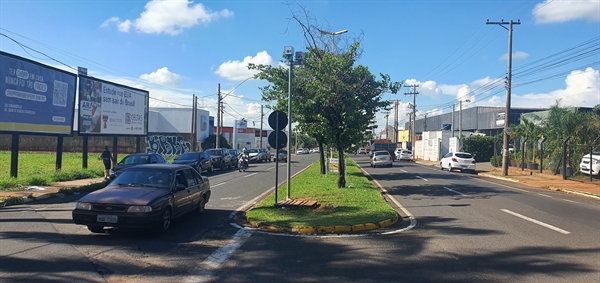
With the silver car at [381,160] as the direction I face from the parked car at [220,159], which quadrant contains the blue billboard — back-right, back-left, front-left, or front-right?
back-right

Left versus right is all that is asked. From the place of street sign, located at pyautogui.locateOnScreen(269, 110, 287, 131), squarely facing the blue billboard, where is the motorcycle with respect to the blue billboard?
right

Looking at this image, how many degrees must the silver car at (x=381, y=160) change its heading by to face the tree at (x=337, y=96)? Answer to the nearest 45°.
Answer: approximately 180°

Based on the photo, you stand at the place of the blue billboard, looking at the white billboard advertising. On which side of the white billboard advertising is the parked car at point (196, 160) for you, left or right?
right

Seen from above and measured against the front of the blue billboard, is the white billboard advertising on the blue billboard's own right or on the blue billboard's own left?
on the blue billboard's own left

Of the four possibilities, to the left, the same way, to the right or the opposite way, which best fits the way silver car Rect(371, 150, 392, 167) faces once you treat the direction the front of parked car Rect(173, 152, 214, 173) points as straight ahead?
the opposite way

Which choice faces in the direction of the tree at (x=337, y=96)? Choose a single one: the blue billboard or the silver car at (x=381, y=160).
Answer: the blue billboard

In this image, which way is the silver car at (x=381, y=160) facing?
away from the camera

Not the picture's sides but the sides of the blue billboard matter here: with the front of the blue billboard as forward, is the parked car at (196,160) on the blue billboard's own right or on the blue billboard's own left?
on the blue billboard's own left
